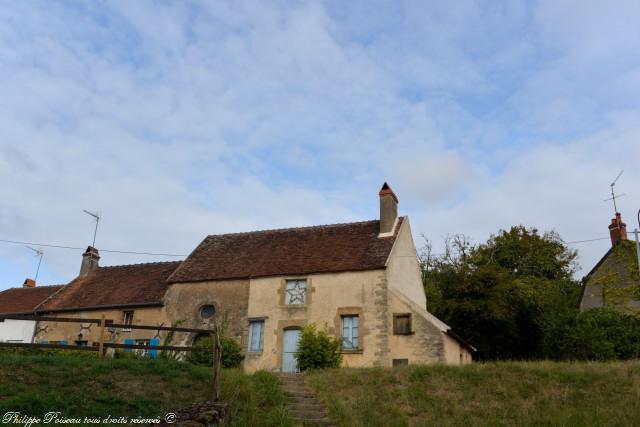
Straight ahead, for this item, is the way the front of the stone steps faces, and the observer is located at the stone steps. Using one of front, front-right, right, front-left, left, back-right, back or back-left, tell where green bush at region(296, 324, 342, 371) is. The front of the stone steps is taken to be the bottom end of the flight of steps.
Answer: back

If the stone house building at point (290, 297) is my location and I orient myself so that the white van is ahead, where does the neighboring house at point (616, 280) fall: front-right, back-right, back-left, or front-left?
back-right

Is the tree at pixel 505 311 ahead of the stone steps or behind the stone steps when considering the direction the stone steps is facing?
behind

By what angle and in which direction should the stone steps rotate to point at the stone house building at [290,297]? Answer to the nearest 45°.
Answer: approximately 180°

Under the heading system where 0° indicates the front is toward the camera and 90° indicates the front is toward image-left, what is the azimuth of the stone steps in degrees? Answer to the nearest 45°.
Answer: approximately 0°

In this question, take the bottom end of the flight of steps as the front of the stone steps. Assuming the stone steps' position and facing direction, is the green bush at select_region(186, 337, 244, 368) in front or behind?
behind

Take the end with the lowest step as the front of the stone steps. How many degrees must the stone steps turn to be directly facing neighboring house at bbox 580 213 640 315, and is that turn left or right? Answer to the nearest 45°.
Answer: approximately 135° to its left

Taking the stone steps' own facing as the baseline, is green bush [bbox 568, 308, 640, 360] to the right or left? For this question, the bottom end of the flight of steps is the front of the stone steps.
on its left
